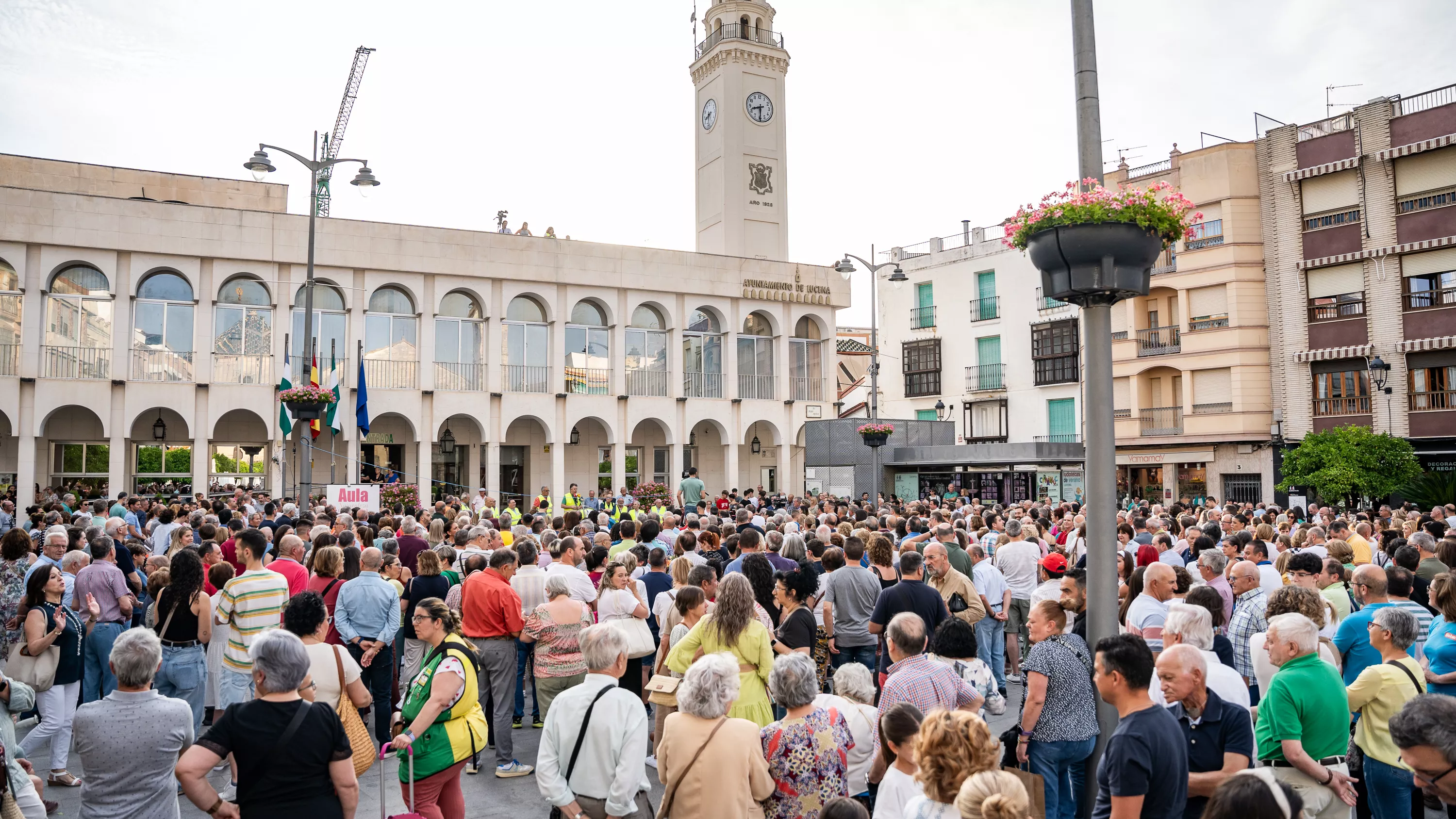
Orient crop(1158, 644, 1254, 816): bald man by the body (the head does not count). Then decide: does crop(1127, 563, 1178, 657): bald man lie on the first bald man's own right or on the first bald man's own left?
on the first bald man's own right

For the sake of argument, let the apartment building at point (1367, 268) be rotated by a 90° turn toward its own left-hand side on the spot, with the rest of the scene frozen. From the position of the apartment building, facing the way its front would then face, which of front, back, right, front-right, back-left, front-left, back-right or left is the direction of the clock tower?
back

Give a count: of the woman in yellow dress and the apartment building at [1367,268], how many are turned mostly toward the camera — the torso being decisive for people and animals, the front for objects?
1

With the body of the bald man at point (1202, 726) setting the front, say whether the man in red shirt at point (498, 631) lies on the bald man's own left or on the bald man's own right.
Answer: on the bald man's own right

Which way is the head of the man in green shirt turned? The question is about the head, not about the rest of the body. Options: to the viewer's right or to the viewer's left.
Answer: to the viewer's left

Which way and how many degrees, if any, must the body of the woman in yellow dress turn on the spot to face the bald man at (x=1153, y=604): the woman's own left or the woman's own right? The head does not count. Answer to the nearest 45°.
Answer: approximately 90° to the woman's own right

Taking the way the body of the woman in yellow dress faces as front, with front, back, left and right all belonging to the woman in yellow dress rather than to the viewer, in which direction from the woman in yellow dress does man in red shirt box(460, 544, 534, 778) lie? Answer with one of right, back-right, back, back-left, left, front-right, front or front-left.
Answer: front-left

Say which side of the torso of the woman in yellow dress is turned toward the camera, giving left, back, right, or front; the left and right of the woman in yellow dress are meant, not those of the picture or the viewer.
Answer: back
